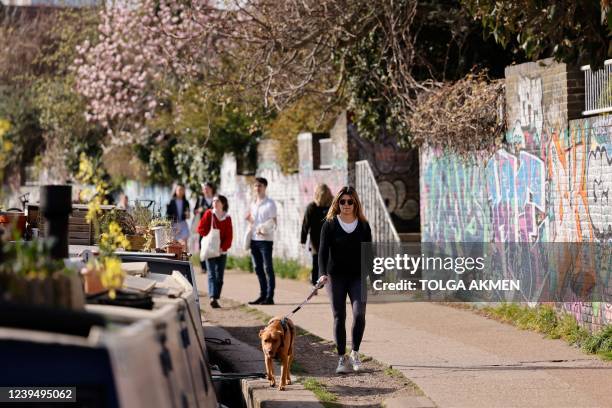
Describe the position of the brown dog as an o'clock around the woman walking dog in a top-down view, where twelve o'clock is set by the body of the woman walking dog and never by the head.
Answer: The brown dog is roughly at 1 o'clock from the woman walking dog.

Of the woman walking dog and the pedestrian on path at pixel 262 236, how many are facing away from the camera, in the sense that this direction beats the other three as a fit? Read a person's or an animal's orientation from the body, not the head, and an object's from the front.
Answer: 0

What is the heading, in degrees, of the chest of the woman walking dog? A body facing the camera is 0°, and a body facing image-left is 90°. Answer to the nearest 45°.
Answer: approximately 0°

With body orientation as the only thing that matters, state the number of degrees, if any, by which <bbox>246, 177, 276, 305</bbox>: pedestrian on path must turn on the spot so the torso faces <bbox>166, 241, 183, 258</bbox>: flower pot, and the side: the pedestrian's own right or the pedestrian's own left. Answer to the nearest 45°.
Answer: approximately 45° to the pedestrian's own left

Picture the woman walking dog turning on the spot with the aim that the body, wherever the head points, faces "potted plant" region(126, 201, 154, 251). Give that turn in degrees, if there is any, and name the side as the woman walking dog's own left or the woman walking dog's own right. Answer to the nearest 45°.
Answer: approximately 135° to the woman walking dog's own right

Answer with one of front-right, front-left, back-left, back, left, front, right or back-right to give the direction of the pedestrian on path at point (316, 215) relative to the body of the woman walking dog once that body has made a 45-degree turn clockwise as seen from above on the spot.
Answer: back-right
